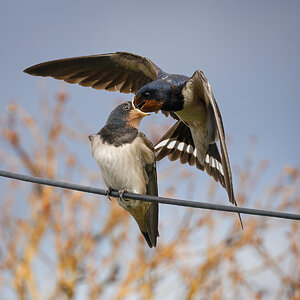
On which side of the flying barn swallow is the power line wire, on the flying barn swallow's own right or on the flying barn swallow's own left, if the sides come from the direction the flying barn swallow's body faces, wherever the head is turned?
on the flying barn swallow's own left

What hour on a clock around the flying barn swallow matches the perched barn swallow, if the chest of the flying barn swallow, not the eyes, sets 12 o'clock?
The perched barn swallow is roughly at 11 o'clock from the flying barn swallow.

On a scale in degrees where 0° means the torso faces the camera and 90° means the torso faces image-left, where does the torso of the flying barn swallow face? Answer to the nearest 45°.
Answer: approximately 45°
